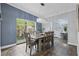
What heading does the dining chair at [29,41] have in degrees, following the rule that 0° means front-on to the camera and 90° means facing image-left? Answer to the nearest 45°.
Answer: approximately 225°
